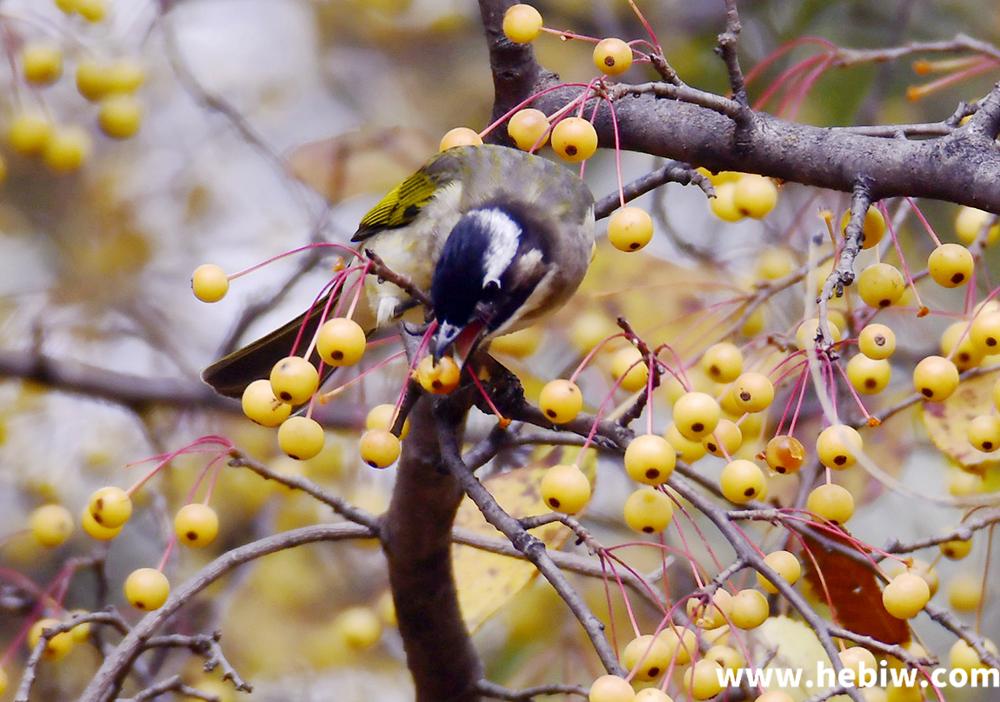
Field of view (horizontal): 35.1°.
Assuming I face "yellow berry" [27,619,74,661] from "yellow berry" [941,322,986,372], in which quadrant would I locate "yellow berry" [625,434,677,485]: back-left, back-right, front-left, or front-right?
front-left

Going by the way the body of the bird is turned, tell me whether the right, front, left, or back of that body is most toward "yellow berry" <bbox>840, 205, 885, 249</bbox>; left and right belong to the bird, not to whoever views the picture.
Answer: front

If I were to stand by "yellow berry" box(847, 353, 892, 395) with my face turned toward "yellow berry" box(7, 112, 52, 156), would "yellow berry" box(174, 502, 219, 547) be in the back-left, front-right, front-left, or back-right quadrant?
front-left

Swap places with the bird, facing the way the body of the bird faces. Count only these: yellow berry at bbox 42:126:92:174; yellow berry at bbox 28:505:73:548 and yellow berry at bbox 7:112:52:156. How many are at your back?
3

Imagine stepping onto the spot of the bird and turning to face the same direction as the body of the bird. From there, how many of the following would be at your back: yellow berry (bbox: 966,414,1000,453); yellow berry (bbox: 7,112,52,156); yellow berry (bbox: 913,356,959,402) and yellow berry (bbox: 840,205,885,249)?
1

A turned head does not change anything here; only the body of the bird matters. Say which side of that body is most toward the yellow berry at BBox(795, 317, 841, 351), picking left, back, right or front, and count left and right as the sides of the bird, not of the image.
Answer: front

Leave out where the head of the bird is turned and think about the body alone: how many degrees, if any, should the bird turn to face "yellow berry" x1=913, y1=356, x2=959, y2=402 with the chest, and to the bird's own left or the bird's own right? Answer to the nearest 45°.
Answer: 0° — it already faces it
